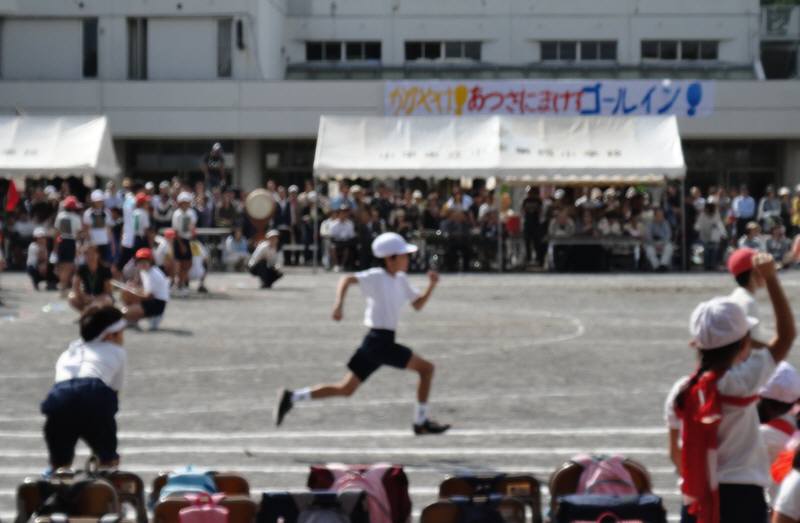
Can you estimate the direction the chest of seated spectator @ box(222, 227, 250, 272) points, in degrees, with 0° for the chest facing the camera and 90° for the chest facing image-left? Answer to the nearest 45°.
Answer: approximately 0°

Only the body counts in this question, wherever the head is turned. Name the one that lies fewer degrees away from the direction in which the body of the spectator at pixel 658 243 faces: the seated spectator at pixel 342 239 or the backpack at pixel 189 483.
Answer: the backpack

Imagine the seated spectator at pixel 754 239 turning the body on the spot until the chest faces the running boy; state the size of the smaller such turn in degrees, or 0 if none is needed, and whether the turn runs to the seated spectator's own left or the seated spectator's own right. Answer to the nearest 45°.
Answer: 0° — they already face them

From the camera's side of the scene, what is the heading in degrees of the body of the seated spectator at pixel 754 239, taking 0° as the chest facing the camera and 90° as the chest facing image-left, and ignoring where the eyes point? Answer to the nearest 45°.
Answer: approximately 0°
